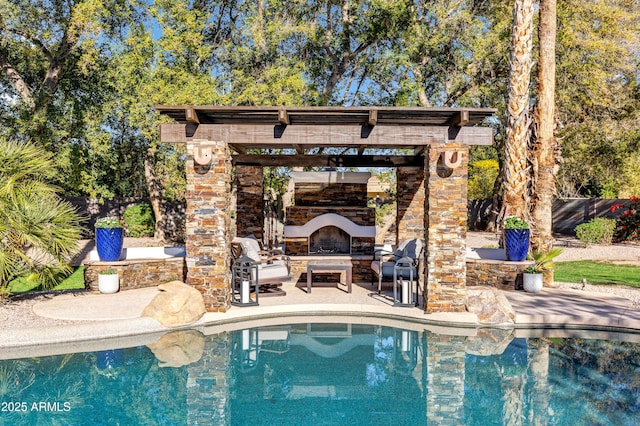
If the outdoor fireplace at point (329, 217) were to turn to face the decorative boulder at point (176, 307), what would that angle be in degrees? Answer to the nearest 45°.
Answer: approximately 45° to its right

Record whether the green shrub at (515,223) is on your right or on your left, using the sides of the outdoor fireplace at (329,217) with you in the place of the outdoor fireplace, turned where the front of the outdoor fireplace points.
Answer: on your left

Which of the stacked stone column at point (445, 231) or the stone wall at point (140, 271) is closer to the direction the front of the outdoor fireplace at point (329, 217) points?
the stacked stone column

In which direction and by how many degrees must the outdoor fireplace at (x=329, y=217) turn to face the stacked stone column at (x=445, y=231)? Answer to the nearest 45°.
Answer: approximately 45° to its left

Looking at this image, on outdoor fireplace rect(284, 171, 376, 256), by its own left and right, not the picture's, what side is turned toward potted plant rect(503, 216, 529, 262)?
left

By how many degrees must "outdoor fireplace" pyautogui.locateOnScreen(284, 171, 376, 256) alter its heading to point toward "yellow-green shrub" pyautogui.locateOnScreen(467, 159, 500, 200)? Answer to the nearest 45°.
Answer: approximately 135° to its left

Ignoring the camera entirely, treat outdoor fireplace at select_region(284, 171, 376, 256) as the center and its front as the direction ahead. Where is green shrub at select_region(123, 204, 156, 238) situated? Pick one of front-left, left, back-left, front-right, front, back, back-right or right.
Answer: back-right

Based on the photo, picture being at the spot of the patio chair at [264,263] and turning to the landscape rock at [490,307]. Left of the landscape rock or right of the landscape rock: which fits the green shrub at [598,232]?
left

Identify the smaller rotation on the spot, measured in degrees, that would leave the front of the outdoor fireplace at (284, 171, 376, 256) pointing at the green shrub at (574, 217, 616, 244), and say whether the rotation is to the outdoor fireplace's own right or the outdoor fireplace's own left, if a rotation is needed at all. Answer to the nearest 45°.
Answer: approximately 135° to the outdoor fireplace's own left

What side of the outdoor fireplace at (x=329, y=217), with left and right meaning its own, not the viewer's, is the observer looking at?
front

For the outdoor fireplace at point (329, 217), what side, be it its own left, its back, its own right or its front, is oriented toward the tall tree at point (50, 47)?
right

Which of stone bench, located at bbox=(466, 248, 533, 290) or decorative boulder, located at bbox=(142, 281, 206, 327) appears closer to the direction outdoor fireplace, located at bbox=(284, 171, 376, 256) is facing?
the decorative boulder

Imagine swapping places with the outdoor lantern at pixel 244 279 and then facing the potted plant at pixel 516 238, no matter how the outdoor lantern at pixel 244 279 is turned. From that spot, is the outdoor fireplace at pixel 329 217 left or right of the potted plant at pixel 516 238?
left

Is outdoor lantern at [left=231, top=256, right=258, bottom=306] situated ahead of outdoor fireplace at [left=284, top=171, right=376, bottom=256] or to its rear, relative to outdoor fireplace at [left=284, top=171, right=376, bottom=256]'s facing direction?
ahead
